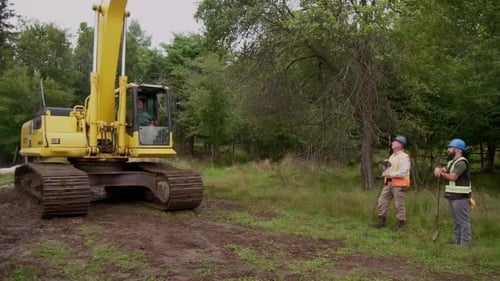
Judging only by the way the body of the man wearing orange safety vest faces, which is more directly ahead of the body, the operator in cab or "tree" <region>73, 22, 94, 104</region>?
the operator in cab

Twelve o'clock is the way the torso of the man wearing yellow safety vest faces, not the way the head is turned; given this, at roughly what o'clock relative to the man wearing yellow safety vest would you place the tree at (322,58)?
The tree is roughly at 2 o'clock from the man wearing yellow safety vest.

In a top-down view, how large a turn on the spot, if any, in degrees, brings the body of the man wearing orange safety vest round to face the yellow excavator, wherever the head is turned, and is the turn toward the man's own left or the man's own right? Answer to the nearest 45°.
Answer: approximately 45° to the man's own right

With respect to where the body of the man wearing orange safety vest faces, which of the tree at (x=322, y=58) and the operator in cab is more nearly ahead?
the operator in cab

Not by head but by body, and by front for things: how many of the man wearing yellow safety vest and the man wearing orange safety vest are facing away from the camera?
0

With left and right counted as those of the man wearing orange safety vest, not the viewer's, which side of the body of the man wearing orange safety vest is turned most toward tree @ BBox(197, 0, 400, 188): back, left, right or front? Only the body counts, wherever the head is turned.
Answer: right

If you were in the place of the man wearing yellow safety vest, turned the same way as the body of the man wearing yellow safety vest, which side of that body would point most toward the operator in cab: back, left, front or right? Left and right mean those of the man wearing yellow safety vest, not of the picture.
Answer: front

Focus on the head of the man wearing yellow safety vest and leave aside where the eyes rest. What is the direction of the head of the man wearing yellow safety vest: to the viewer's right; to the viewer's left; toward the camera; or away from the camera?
to the viewer's left

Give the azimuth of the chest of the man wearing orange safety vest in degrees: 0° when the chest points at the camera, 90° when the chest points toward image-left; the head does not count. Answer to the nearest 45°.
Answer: approximately 45°

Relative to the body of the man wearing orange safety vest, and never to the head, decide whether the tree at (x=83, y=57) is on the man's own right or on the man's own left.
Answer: on the man's own right

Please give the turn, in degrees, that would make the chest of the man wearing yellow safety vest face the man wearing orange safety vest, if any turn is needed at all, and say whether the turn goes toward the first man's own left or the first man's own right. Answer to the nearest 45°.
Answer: approximately 45° to the first man's own right

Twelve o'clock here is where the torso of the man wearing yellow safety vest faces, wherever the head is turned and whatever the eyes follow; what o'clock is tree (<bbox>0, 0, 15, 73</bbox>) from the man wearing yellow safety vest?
The tree is roughly at 1 o'clock from the man wearing yellow safety vest.

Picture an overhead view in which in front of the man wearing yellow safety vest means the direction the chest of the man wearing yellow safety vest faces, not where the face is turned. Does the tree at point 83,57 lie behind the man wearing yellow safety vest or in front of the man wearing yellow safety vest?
in front

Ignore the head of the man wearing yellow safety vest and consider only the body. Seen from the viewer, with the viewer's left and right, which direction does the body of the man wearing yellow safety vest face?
facing to the left of the viewer
